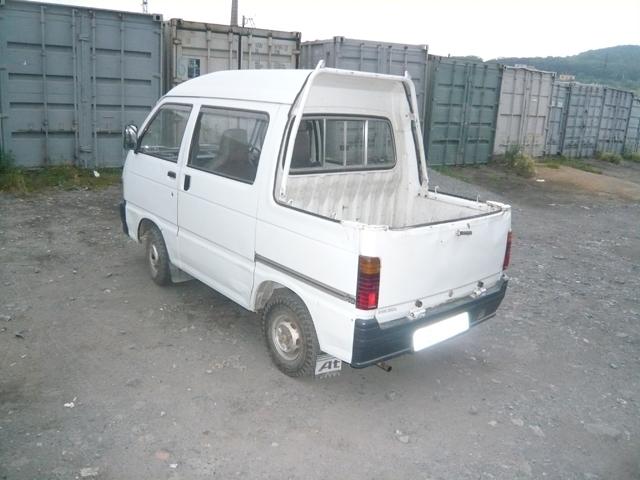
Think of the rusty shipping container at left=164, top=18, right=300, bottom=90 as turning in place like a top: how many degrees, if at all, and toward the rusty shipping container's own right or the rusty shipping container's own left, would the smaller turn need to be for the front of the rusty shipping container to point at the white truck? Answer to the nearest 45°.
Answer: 0° — it already faces it

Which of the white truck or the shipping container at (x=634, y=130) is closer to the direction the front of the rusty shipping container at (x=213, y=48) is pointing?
the white truck

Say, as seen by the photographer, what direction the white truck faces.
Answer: facing away from the viewer and to the left of the viewer

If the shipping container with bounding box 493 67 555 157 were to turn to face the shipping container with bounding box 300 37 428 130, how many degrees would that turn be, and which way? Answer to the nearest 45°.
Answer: approximately 45° to its right

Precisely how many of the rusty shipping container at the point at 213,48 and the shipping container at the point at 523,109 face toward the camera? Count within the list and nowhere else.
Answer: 2

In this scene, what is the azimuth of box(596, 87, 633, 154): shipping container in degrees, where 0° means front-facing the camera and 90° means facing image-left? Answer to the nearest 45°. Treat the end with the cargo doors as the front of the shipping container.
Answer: approximately 0°

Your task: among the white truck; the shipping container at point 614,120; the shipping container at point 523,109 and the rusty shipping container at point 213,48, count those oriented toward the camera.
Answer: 3

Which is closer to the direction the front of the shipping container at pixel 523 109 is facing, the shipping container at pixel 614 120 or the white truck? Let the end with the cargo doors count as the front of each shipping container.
the white truck

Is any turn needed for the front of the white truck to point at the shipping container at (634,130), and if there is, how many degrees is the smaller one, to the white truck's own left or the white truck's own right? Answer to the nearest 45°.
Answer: approximately 90° to the white truck's own right

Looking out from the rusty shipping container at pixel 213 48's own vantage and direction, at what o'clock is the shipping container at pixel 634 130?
The shipping container is roughly at 8 o'clock from the rusty shipping container.
